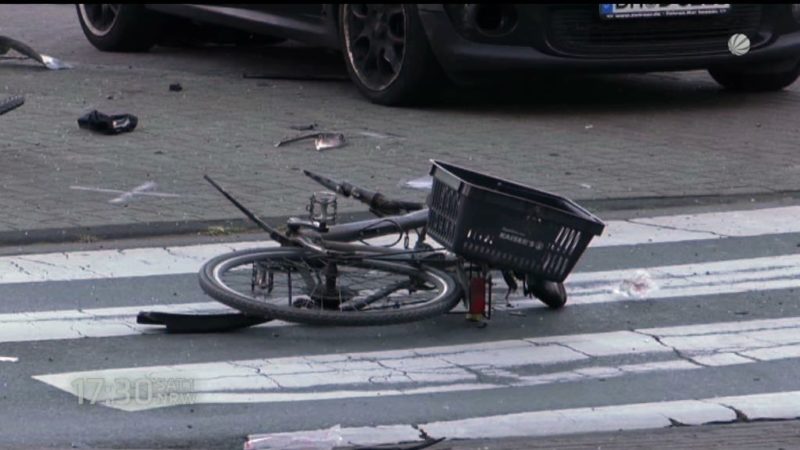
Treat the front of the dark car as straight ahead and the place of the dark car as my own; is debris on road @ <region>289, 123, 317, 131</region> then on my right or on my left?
on my right

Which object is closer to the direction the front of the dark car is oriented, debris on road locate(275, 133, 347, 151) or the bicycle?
the bicycle

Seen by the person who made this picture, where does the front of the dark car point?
facing the viewer and to the right of the viewer

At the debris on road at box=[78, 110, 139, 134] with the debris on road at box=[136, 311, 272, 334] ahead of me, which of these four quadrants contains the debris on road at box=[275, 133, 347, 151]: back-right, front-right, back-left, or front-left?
front-left

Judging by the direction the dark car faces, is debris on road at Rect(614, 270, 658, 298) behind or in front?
in front

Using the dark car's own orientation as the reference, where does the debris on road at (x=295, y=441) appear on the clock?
The debris on road is roughly at 2 o'clock from the dark car.
